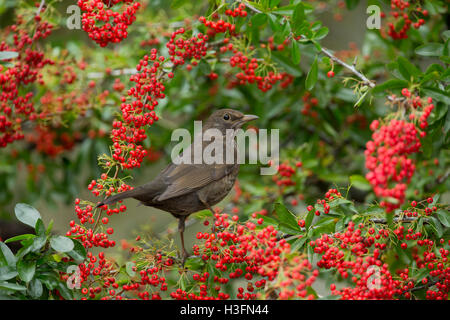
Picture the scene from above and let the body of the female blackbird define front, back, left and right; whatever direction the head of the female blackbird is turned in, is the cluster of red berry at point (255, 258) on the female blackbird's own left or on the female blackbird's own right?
on the female blackbird's own right

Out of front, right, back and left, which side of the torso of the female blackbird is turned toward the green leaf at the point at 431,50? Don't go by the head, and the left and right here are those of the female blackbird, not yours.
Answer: front

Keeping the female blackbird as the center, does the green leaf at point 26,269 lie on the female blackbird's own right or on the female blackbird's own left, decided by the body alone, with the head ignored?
on the female blackbird's own right

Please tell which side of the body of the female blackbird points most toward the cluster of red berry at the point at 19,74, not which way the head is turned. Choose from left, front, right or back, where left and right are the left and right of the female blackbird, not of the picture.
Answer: back

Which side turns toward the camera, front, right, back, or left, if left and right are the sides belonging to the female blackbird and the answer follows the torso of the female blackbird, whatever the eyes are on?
right

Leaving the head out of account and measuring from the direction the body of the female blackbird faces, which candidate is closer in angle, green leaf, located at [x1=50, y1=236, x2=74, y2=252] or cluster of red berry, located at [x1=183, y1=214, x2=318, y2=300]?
the cluster of red berry

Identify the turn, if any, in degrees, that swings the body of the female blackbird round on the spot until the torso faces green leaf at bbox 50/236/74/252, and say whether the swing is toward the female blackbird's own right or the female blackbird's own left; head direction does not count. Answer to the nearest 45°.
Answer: approximately 135° to the female blackbird's own right

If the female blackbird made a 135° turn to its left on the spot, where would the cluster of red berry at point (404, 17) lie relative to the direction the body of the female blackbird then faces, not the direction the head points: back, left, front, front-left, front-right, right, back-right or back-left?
back-right

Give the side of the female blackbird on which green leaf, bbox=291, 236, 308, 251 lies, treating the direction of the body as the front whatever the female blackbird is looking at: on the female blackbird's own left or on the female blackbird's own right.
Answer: on the female blackbird's own right
